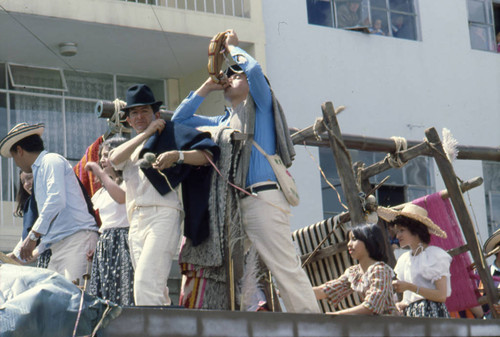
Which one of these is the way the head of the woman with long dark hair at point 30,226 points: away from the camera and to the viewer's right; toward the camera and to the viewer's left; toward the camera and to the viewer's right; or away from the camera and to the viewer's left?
toward the camera and to the viewer's right

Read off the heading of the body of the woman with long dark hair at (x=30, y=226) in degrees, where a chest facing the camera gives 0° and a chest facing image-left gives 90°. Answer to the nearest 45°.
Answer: approximately 315°

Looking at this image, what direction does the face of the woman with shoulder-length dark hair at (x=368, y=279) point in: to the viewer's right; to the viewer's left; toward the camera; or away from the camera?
to the viewer's left

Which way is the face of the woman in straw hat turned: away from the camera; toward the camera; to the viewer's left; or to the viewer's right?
to the viewer's left

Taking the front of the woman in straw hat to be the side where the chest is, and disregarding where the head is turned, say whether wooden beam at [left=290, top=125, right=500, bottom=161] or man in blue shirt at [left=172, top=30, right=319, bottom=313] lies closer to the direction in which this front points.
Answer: the man in blue shirt
